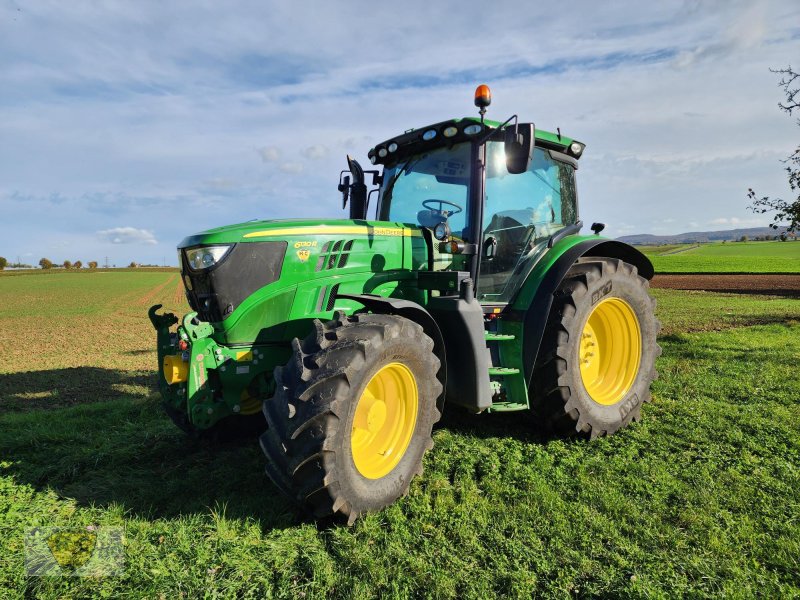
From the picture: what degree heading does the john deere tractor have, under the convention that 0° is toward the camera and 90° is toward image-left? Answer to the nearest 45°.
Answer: approximately 45°
